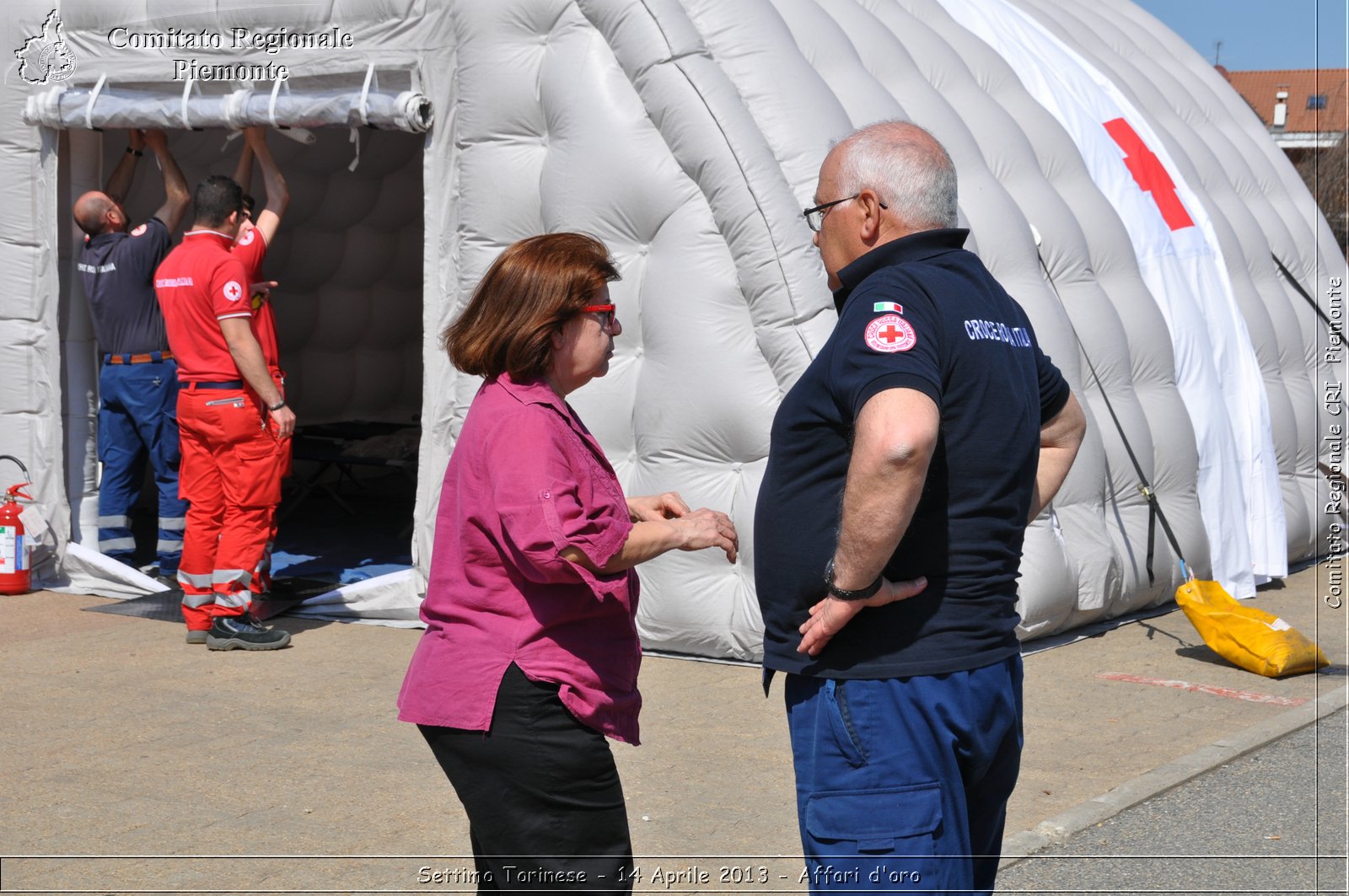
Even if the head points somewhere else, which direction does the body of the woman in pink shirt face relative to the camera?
to the viewer's right

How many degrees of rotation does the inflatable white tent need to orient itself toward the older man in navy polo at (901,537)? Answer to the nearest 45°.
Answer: approximately 45° to its left

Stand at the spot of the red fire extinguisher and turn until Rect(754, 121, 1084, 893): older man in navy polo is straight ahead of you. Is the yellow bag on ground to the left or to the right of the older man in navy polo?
left

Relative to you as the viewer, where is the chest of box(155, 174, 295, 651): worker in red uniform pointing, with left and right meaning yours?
facing away from the viewer and to the right of the viewer

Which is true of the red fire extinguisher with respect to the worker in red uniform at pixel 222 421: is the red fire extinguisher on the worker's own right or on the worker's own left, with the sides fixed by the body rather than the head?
on the worker's own left

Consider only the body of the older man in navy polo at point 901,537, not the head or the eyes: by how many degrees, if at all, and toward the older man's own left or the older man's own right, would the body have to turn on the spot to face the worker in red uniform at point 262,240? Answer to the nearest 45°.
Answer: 0° — they already face them

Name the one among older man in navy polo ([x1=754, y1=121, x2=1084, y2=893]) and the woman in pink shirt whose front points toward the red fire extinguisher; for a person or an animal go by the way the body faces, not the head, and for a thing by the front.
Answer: the older man in navy polo

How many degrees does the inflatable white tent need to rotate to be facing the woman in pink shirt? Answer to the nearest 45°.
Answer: approximately 45° to its left

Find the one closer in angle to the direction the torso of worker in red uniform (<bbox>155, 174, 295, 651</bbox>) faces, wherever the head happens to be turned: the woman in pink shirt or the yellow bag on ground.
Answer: the yellow bag on ground

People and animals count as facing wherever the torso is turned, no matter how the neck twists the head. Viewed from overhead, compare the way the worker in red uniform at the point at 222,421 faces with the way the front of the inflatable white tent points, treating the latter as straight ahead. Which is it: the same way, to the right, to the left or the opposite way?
the opposite way

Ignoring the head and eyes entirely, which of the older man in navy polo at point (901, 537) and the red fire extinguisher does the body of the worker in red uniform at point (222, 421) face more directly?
the red fire extinguisher

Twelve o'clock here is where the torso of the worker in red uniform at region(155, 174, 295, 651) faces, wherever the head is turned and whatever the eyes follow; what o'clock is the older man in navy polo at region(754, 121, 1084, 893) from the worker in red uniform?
The older man in navy polo is roughly at 4 o'clock from the worker in red uniform.

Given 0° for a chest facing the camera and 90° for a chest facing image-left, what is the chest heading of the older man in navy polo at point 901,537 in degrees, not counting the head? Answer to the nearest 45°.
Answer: approximately 135°

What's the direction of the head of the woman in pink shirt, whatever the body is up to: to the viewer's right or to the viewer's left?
to the viewer's right

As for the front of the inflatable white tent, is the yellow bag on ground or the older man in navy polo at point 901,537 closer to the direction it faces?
the older man in navy polo
